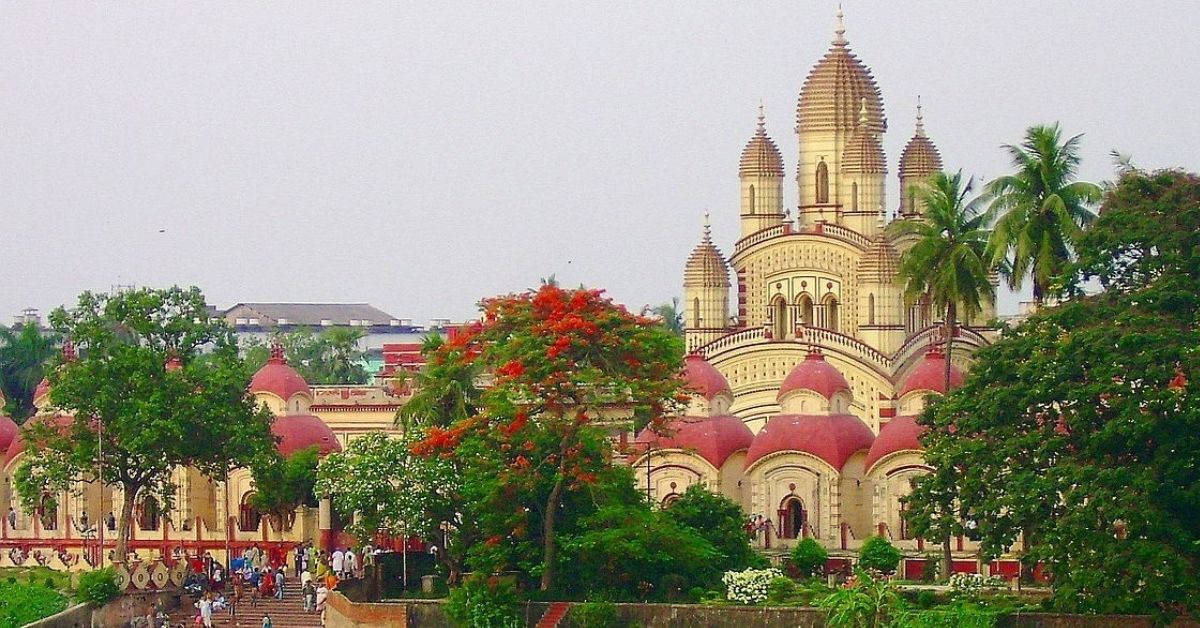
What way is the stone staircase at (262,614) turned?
toward the camera

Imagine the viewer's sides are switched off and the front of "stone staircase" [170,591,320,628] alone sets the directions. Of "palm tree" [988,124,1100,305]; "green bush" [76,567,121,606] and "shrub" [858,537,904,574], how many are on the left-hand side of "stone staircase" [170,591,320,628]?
2

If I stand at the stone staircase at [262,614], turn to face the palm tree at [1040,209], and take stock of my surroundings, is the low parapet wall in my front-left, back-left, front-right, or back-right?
front-right

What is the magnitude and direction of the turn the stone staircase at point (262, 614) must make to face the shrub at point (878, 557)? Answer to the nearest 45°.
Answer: approximately 90° to its left

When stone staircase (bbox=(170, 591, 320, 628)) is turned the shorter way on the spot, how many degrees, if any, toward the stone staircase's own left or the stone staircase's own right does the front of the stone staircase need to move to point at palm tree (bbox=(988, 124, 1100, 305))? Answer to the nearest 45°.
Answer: approximately 90° to the stone staircase's own left

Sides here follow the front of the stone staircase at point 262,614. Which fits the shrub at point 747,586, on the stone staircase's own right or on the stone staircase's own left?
on the stone staircase's own left

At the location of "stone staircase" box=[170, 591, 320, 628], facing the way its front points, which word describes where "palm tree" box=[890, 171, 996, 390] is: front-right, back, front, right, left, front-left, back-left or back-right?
left

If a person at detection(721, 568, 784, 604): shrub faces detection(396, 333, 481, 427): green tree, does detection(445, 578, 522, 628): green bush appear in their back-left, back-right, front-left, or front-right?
front-left

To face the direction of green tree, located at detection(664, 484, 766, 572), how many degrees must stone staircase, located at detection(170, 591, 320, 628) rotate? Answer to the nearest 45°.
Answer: approximately 90° to its left

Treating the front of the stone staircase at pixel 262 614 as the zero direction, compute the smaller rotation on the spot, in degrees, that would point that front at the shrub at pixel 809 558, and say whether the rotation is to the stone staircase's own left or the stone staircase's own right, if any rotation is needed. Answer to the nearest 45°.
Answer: approximately 90° to the stone staircase's own left

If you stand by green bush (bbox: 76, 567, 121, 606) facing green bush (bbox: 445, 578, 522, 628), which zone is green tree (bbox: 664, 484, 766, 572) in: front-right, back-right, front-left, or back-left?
front-left

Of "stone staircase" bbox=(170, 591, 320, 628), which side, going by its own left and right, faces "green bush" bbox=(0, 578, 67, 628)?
right

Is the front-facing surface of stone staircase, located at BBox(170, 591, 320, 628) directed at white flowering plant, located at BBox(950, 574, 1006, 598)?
no

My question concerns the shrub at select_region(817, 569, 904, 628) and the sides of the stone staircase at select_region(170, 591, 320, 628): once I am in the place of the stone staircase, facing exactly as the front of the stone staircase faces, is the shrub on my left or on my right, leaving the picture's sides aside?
on my left

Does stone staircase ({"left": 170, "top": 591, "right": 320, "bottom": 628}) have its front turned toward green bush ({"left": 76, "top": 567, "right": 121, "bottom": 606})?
no

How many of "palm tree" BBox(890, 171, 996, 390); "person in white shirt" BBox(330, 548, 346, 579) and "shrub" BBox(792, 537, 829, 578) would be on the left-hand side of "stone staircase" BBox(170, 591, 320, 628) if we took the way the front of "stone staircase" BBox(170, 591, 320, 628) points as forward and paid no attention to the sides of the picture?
3
